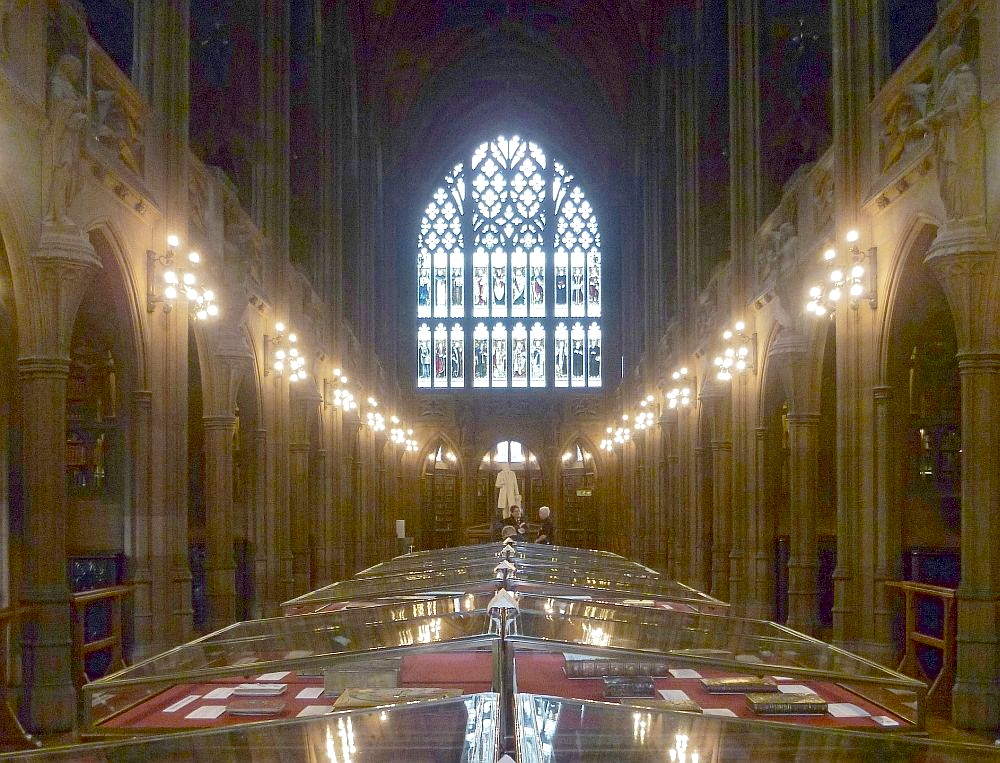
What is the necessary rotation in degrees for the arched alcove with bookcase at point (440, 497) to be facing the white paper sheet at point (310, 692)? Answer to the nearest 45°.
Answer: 0° — it already faces it

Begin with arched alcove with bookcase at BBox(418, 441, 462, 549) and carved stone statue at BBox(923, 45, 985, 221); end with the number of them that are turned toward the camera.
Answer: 1

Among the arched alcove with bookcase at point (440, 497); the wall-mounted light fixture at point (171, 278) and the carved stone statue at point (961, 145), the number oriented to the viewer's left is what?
1

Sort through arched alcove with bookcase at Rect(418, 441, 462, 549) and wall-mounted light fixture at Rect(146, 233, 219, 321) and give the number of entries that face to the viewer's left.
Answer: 0

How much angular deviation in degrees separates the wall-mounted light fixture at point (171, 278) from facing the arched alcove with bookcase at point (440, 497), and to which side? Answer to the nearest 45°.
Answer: approximately 90° to its left

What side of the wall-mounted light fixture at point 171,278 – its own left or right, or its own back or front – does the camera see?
right

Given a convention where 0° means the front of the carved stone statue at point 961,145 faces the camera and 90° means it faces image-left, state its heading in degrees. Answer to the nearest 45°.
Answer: approximately 90°

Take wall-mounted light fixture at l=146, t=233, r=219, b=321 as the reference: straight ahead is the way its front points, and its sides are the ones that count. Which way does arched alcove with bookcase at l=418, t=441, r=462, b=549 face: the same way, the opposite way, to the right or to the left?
to the right

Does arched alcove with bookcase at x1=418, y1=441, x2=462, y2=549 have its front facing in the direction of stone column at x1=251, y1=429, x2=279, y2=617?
yes

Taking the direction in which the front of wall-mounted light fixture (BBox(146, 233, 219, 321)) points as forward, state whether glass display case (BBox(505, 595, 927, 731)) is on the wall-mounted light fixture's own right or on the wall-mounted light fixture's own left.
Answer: on the wall-mounted light fixture's own right

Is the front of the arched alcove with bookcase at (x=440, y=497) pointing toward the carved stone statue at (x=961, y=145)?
yes

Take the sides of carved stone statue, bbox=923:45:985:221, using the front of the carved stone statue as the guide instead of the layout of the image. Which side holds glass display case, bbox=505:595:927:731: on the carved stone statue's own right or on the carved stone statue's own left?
on the carved stone statue's own left
